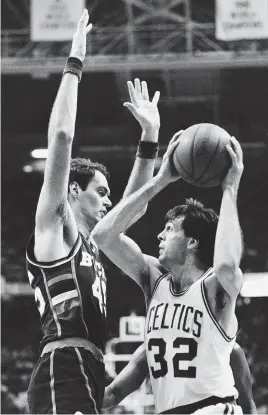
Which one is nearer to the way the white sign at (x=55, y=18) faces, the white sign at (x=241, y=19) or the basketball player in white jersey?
the basketball player in white jersey

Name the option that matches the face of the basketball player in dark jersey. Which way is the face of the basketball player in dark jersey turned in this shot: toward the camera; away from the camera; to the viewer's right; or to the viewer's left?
to the viewer's right

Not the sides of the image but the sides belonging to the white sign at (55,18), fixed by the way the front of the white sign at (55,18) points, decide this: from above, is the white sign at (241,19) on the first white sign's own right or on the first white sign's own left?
on the first white sign's own left

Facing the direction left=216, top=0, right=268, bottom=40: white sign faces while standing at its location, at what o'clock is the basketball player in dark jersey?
The basketball player in dark jersey is roughly at 12 o'clock from the white sign.

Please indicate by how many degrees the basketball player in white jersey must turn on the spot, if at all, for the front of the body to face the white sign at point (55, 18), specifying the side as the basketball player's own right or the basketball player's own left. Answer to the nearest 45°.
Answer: approximately 135° to the basketball player's own right

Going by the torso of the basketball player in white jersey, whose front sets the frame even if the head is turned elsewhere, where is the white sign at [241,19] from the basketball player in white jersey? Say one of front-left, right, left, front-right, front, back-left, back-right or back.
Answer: back-right

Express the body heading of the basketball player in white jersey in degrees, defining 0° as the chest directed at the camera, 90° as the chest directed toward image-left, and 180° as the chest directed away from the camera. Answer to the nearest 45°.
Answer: approximately 45°

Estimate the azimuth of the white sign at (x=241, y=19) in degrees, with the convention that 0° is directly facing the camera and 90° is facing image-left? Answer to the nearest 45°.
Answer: approximately 0°

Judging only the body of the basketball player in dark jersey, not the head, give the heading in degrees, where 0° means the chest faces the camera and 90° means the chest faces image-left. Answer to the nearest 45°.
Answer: approximately 270°

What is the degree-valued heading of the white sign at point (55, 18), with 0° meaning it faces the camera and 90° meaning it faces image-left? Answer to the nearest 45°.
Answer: approximately 0°

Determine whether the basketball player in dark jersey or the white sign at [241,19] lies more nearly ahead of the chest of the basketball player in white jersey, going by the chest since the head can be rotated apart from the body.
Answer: the basketball player in dark jersey
